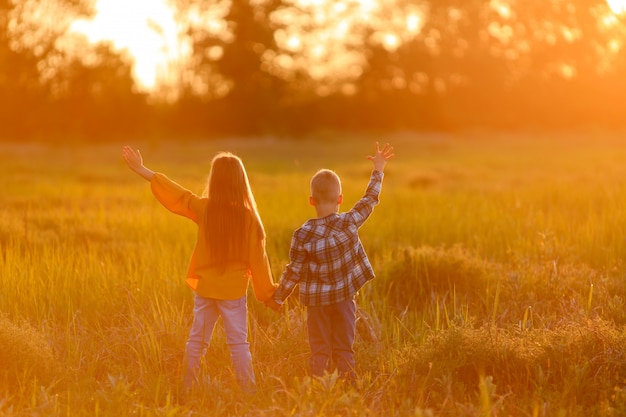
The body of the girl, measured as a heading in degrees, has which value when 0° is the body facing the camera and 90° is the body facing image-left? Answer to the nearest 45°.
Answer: approximately 180°

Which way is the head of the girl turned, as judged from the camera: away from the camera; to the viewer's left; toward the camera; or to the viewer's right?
away from the camera

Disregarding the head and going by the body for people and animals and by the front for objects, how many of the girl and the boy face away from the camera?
2

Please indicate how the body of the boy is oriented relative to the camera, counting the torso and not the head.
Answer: away from the camera

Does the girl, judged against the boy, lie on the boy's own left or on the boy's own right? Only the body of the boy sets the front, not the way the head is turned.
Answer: on the boy's own left

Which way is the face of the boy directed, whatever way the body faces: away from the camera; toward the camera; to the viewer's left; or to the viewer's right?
away from the camera

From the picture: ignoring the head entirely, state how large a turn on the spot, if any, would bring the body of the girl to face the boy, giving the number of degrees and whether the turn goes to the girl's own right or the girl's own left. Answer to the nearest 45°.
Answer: approximately 90° to the girl's own right
